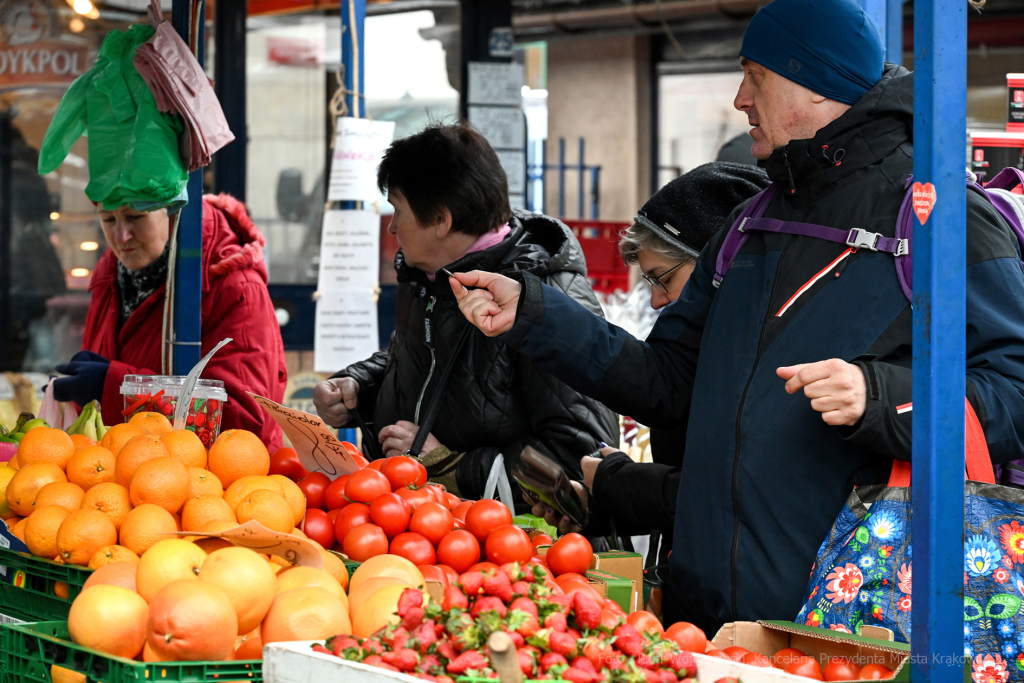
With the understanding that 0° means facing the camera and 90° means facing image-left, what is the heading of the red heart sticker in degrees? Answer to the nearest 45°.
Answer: approximately 0°

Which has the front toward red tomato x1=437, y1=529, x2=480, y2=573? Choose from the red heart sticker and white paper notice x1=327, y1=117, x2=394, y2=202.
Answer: the white paper notice

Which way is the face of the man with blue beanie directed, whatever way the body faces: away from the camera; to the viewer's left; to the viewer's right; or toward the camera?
to the viewer's left

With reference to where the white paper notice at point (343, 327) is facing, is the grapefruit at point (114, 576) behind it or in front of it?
in front

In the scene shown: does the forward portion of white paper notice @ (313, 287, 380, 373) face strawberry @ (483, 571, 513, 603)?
yes

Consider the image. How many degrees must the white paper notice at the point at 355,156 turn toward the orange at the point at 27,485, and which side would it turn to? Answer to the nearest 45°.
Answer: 0° — it already faces it

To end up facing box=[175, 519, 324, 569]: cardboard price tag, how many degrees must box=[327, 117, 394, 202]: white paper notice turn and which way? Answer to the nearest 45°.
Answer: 0° — it already faces it

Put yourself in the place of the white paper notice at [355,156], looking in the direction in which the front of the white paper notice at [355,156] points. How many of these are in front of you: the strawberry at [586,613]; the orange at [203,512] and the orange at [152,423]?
3

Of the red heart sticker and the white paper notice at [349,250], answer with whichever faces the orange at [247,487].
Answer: the white paper notice

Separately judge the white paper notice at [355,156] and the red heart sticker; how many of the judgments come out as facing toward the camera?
2

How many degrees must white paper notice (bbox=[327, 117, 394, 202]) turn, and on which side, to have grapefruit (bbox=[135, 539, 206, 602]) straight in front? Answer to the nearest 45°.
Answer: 0° — it already faces it
